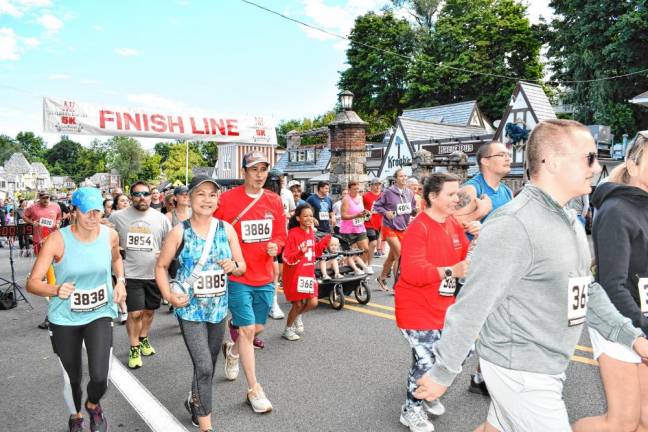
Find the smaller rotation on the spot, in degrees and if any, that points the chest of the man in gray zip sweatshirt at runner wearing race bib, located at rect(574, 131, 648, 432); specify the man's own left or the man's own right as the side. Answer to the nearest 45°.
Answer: approximately 45° to the man's own left

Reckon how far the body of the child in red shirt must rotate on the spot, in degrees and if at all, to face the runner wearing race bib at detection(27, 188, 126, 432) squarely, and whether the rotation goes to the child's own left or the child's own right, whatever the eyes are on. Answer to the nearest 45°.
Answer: approximately 90° to the child's own right

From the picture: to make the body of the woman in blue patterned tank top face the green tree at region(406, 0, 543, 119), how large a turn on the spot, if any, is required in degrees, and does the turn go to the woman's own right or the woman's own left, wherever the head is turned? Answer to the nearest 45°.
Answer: approximately 90° to the woman's own left

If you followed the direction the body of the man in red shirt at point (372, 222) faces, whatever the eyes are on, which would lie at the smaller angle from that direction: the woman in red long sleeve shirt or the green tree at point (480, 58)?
the woman in red long sleeve shirt

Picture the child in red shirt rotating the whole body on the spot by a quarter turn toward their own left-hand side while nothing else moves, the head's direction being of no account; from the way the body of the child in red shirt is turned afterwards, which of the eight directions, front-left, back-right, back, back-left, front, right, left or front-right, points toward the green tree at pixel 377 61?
front-left

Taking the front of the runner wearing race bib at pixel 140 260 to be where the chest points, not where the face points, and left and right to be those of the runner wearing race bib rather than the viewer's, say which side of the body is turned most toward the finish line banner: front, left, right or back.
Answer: back

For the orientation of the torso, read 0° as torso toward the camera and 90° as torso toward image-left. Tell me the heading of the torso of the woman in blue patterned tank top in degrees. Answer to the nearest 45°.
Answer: approximately 315°

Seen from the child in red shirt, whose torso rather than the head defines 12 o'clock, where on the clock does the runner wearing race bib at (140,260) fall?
The runner wearing race bib is roughly at 4 o'clock from the child in red shirt.

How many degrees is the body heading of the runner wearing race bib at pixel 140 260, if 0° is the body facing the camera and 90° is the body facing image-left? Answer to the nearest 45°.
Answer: approximately 0°

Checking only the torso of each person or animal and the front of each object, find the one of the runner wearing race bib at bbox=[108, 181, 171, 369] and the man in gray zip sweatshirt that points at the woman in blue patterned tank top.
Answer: the runner wearing race bib

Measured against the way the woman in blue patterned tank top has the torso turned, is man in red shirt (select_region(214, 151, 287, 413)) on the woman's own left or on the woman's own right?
on the woman's own left
